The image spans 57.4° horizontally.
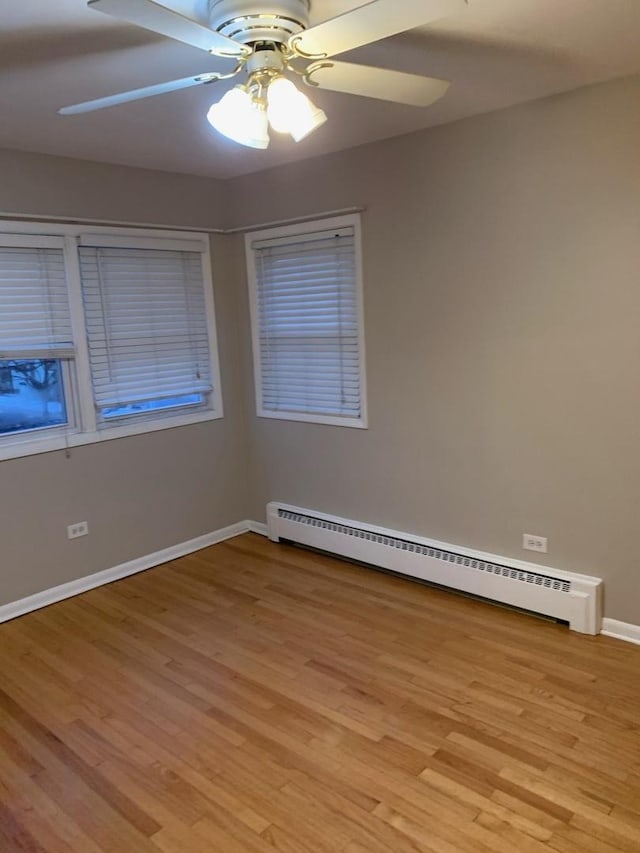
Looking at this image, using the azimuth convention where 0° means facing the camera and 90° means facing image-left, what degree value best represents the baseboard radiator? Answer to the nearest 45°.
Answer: approximately 45°

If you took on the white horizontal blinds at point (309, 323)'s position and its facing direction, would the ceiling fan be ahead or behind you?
ahead

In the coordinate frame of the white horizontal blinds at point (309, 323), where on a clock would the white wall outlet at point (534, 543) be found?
The white wall outlet is roughly at 9 o'clock from the white horizontal blinds.

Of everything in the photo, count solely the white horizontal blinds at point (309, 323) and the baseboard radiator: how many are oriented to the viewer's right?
0

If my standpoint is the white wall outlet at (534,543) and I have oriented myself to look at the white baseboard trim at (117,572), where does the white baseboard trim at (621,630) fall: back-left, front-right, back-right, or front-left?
back-left

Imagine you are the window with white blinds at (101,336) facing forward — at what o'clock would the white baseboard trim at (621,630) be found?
The white baseboard trim is roughly at 12 o'clock from the window with white blinds.

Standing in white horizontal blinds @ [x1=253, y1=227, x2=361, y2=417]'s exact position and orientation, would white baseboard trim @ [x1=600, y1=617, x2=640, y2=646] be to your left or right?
on your left

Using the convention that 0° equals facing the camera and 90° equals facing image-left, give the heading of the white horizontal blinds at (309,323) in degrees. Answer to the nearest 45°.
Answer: approximately 45°

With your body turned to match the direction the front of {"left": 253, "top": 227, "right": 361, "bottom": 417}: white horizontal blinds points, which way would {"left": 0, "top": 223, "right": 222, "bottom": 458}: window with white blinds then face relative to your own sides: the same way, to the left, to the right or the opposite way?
to the left
